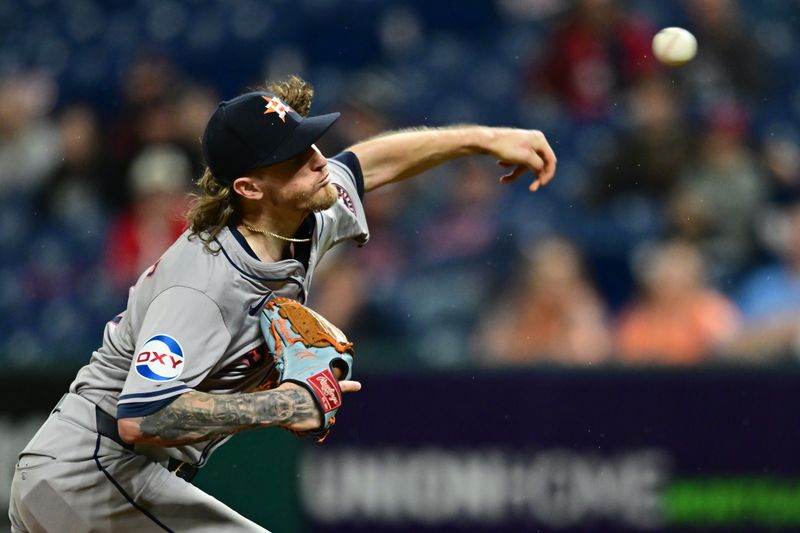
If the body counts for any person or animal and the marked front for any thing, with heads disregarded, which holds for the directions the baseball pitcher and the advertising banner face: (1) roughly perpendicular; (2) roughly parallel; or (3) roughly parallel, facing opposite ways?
roughly perpendicular

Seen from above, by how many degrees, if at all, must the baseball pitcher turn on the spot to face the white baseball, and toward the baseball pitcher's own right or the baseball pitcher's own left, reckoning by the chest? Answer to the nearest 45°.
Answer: approximately 45° to the baseball pitcher's own left

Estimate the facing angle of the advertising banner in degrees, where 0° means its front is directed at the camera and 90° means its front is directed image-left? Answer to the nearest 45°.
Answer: approximately 0°

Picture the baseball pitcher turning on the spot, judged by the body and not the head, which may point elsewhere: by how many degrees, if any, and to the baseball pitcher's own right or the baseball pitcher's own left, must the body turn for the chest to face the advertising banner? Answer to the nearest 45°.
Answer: approximately 45° to the baseball pitcher's own left

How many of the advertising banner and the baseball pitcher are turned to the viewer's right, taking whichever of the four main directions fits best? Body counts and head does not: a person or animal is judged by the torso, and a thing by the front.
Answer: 1

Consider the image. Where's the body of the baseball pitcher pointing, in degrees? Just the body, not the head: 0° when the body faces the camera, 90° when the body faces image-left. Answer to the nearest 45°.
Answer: approximately 270°
